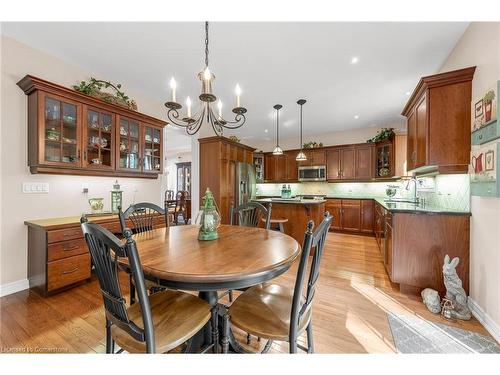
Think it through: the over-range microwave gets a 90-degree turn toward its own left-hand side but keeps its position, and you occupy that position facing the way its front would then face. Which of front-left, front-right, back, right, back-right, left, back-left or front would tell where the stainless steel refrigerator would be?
back-right

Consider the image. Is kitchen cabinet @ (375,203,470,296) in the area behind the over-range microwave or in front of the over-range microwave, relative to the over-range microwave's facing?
in front

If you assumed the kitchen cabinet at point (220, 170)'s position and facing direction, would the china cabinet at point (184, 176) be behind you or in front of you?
behind

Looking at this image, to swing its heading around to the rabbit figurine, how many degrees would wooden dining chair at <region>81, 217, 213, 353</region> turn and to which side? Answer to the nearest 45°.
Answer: approximately 45° to its right

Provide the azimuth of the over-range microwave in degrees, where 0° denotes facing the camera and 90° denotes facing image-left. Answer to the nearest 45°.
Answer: approximately 0°

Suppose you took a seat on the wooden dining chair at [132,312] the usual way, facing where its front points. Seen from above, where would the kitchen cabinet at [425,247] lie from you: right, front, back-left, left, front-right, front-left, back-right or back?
front-right

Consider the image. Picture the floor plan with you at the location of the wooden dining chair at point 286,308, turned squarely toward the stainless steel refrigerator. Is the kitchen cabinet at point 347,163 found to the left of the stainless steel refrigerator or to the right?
right

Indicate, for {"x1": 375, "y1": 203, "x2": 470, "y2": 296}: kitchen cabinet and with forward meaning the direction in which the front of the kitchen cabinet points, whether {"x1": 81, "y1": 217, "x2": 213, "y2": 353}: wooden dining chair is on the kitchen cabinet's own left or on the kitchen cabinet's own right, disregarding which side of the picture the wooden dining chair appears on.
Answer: on the kitchen cabinet's own left

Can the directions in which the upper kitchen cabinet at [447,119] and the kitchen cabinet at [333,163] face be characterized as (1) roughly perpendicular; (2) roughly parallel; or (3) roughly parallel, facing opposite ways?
roughly perpendicular

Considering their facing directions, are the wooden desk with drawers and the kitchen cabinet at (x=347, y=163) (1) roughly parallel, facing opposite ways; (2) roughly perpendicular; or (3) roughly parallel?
roughly perpendicular

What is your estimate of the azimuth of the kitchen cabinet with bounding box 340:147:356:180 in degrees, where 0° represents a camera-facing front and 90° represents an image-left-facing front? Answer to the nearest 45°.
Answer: approximately 0°

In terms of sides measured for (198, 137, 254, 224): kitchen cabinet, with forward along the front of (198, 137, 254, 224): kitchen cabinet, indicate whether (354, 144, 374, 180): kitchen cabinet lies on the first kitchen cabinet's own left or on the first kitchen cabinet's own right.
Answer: on the first kitchen cabinet's own left

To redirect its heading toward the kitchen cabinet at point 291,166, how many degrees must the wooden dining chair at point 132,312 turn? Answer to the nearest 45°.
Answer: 0° — it already faces it
